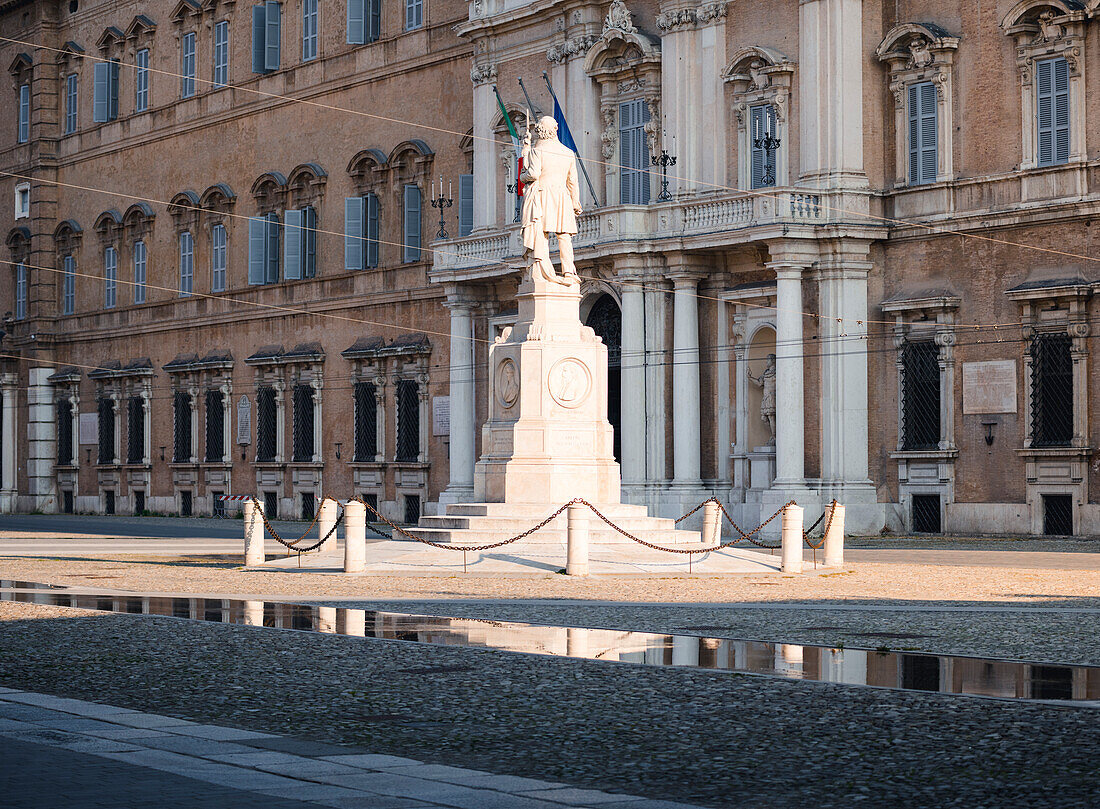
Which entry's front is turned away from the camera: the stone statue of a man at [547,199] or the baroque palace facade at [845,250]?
the stone statue of a man

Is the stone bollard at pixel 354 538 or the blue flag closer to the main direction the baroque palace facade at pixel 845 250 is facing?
the stone bollard

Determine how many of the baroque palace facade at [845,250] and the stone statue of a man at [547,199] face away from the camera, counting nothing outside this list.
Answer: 1

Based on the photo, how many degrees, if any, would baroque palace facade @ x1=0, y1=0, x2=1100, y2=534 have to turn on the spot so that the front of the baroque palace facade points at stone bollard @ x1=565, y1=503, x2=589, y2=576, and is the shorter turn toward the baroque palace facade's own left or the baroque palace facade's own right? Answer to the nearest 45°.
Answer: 0° — it already faces it

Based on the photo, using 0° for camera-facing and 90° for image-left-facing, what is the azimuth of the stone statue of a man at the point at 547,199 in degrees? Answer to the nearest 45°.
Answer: approximately 180°

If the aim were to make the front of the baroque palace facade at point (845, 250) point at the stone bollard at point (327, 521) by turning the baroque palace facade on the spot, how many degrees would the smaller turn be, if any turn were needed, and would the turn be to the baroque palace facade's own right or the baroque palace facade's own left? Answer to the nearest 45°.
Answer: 0° — it already faces it

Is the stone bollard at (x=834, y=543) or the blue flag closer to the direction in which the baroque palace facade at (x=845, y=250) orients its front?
the stone bollard

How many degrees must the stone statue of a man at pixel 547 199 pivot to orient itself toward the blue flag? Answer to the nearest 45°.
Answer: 0° — it already faces it

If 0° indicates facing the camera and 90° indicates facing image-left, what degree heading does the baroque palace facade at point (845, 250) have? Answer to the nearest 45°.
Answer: approximately 45°

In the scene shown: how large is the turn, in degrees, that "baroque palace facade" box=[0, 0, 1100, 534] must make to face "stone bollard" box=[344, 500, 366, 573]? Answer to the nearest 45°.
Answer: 0° — it already faces it
